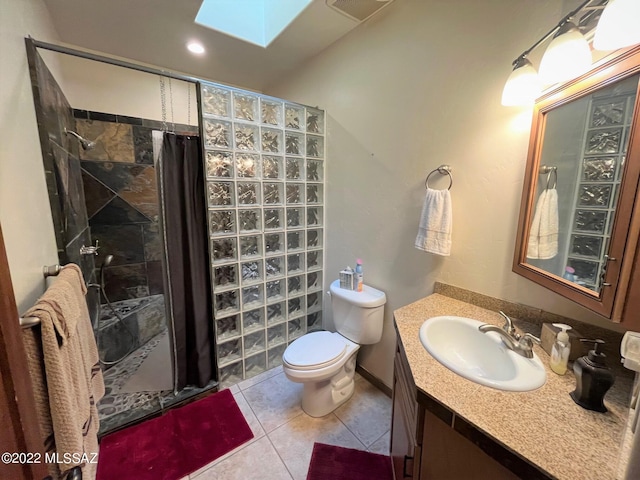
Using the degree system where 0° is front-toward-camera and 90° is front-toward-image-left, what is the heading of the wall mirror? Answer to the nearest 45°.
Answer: approximately 45°

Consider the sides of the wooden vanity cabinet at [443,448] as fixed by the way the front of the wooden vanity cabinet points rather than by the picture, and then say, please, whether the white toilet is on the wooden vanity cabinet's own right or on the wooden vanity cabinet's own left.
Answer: on the wooden vanity cabinet's own right

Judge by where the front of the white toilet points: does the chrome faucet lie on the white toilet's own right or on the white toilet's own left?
on the white toilet's own left

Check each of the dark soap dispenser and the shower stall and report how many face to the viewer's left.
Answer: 1

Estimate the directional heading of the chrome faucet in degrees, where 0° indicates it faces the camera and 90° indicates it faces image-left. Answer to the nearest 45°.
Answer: approximately 45°

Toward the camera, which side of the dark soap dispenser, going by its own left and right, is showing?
left

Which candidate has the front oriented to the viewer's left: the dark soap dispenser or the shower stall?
the dark soap dispenser

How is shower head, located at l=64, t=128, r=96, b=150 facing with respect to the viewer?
to the viewer's right

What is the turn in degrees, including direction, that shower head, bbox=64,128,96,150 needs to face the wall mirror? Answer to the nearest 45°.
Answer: approximately 45° to its right
